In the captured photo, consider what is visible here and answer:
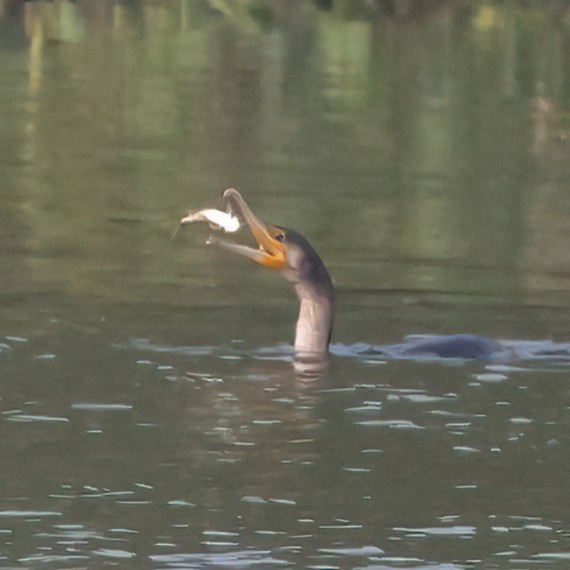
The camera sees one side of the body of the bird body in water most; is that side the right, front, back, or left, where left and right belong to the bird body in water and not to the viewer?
left
